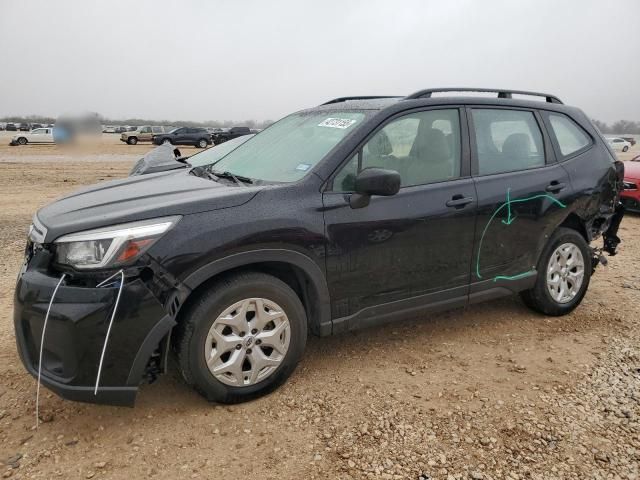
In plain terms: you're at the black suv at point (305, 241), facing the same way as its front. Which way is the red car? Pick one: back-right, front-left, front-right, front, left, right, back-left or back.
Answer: back

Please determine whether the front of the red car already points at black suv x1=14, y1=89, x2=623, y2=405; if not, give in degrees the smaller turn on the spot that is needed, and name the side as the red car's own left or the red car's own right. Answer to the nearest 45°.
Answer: approximately 45° to the red car's own left

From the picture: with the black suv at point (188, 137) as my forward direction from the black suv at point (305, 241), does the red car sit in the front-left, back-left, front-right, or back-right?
front-right

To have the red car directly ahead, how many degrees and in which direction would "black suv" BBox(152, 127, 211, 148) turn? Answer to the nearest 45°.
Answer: approximately 90° to its left

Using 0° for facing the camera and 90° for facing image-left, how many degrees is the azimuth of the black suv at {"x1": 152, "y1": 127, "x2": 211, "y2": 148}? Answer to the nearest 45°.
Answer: approximately 90°

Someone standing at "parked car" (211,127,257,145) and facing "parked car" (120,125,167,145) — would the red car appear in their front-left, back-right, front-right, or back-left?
back-left

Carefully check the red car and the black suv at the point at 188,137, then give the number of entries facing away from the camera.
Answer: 0

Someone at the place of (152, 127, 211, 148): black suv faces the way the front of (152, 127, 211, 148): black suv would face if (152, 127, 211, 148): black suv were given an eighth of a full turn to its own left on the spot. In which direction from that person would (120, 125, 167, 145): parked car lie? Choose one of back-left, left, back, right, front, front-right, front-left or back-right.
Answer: right

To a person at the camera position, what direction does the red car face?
facing the viewer and to the left of the viewer

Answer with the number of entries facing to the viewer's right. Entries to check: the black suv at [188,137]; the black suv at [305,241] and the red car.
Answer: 0

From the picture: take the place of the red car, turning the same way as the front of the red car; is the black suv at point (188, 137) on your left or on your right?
on your right

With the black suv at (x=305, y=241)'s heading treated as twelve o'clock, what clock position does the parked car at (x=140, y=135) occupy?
The parked car is roughly at 4 o'clock from the black suv.

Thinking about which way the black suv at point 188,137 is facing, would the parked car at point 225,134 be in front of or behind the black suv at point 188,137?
behind

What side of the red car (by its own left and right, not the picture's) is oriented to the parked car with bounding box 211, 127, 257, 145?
right

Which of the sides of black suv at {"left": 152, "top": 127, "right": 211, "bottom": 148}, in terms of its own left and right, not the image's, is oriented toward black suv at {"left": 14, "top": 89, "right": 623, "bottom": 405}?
left
